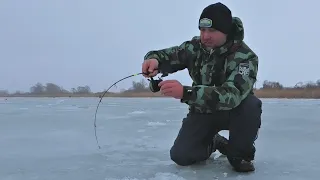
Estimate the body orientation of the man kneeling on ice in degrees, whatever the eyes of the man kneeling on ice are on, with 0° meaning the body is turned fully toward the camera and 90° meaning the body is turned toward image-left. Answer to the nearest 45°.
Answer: approximately 45°
